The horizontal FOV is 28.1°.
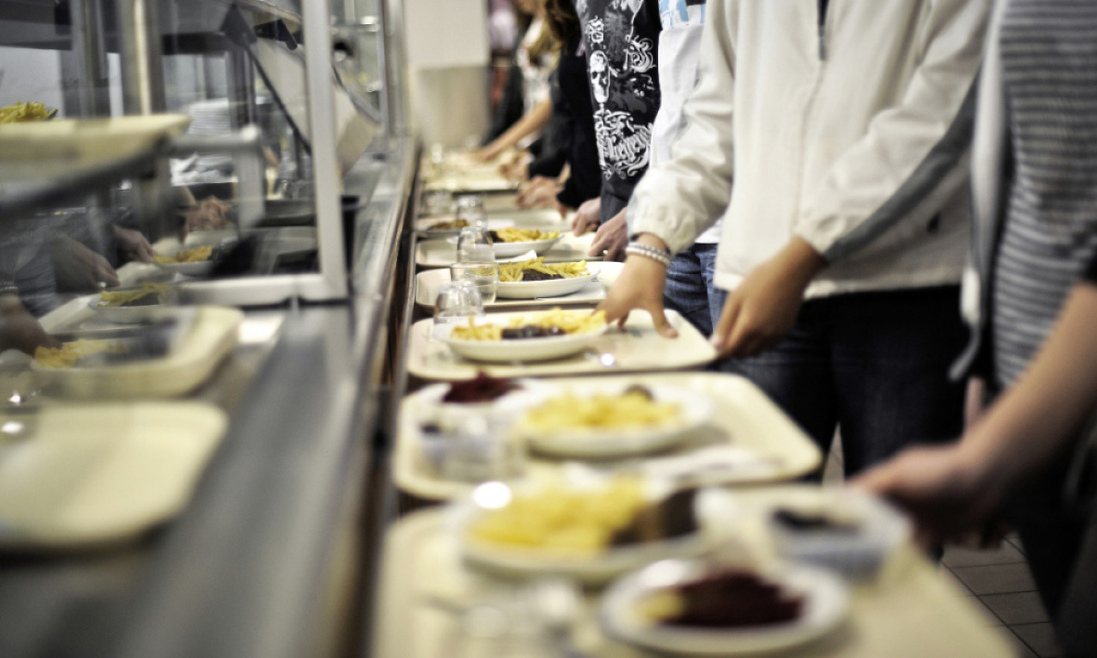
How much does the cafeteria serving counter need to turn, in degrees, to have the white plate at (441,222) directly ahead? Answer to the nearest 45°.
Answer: approximately 90° to its left

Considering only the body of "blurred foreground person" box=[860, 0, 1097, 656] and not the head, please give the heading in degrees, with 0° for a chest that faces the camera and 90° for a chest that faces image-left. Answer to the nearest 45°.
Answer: approximately 90°

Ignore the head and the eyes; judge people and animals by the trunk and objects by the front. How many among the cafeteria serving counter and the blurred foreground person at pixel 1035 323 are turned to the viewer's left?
1

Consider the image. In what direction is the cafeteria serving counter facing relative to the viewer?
to the viewer's right
